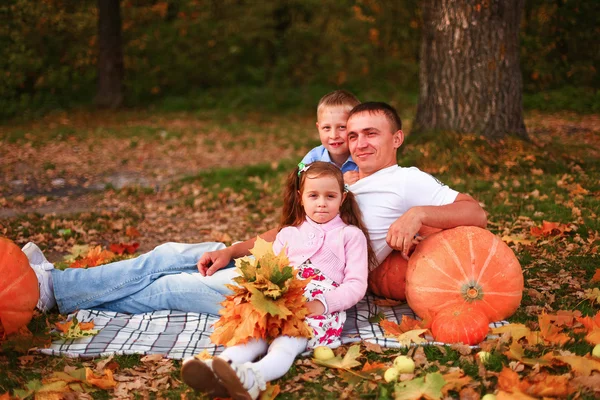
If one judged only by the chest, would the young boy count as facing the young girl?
yes

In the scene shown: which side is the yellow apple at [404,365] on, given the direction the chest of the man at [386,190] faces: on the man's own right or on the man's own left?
on the man's own left

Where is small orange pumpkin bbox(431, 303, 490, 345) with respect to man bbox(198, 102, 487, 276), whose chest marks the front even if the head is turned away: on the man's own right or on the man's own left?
on the man's own left

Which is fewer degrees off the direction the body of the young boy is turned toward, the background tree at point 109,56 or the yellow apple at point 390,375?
the yellow apple

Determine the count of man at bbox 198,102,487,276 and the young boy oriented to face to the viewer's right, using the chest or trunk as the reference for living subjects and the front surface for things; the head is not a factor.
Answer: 0

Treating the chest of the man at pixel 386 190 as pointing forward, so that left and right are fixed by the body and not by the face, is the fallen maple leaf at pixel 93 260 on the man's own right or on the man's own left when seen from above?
on the man's own right

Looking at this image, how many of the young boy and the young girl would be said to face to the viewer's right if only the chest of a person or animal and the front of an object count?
0

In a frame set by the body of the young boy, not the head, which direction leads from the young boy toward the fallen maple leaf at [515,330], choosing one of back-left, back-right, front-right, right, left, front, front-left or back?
front-left

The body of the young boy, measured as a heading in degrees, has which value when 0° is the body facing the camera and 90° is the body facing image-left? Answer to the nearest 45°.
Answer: approximately 0°

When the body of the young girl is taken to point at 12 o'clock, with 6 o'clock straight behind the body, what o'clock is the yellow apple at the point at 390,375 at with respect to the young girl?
The yellow apple is roughly at 10 o'clock from the young girl.

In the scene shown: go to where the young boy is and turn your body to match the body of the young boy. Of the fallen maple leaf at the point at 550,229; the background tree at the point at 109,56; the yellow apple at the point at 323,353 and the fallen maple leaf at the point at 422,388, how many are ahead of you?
2

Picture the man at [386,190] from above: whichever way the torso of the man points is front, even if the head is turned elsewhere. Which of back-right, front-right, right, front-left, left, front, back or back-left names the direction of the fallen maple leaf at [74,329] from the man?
front-right
